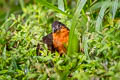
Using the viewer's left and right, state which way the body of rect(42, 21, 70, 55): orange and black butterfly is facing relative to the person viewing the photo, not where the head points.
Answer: facing the viewer and to the right of the viewer

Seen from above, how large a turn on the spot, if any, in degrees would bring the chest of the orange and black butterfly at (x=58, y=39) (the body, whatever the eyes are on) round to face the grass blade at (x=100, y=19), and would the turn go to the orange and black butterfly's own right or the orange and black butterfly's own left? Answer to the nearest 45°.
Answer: approximately 45° to the orange and black butterfly's own left
